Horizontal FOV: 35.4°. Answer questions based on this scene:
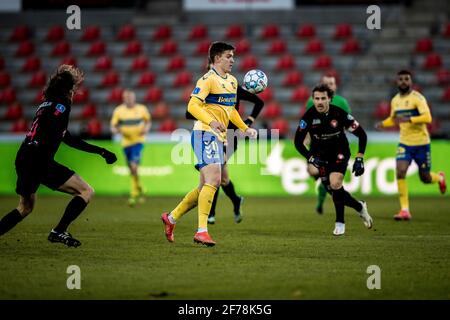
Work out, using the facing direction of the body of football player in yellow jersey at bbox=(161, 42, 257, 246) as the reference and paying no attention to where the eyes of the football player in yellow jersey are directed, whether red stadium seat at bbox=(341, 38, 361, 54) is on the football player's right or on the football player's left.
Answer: on the football player's left

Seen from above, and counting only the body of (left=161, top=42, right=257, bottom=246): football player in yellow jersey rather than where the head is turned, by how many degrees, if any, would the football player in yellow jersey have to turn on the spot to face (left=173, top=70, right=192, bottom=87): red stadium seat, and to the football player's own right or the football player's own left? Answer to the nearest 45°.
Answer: approximately 135° to the football player's own left

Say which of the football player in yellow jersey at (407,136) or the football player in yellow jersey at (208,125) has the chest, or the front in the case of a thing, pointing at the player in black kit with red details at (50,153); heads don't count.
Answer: the football player in yellow jersey at (407,136)

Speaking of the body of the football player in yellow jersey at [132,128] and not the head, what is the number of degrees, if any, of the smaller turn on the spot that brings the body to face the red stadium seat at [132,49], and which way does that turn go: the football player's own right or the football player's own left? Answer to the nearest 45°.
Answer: approximately 180°

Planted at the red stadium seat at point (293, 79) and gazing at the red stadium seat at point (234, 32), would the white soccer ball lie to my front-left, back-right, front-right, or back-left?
back-left

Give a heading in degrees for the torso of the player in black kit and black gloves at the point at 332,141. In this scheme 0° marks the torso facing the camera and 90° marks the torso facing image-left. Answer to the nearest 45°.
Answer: approximately 0°

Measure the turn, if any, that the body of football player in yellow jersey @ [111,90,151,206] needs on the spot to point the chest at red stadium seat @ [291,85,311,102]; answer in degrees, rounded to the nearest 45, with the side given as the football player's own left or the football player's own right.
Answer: approximately 135° to the football player's own left

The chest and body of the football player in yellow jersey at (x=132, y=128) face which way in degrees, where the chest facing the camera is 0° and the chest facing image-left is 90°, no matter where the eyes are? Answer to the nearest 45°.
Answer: approximately 0°

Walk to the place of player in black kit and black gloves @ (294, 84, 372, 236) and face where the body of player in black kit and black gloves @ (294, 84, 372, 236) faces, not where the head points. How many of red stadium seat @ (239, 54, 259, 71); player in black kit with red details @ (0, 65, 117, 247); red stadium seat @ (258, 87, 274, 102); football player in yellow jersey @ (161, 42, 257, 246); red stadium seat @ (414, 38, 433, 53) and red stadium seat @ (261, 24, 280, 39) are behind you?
4

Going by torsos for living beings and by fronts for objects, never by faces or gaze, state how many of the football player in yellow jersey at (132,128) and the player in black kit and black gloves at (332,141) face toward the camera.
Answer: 2

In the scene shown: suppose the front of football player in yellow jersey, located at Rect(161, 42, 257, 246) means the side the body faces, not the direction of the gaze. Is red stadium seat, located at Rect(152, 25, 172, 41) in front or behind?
behind

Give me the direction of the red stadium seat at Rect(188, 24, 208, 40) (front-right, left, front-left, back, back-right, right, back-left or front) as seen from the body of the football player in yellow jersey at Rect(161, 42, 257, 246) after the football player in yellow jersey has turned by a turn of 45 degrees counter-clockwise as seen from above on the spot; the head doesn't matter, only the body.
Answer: left

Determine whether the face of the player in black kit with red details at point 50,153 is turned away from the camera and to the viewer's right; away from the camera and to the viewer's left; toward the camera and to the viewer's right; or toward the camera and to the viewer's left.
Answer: away from the camera and to the viewer's right

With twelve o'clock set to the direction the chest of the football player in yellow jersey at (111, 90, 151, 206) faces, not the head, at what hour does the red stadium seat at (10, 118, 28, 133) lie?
The red stadium seat is roughly at 5 o'clock from the football player in yellow jersey.
